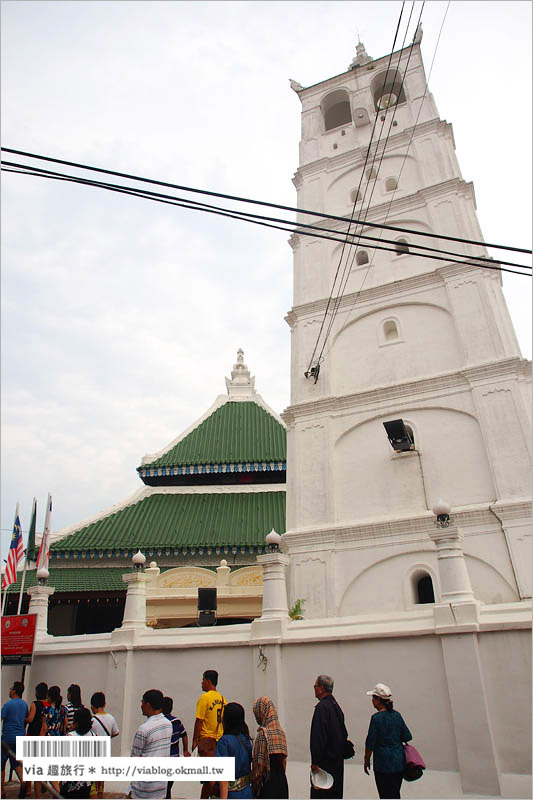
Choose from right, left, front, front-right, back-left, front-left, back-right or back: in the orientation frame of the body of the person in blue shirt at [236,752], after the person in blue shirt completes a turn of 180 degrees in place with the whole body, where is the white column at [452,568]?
left

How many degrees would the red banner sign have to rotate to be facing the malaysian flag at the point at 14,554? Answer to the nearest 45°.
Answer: approximately 180°

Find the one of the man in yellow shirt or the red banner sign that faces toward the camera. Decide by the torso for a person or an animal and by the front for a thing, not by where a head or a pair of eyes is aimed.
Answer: the red banner sign

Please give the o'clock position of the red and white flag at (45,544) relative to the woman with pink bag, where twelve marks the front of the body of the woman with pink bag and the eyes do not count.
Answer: The red and white flag is roughly at 12 o'clock from the woman with pink bag.

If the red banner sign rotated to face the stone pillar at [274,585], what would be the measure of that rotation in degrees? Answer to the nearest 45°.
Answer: approximately 45° to its left

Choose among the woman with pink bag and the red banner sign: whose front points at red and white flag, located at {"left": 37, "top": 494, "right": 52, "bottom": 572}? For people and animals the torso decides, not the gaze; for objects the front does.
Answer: the woman with pink bag

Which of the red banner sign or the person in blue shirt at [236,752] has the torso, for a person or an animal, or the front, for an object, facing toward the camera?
the red banner sign

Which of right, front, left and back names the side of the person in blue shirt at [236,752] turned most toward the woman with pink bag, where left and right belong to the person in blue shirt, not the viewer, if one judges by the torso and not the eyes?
right

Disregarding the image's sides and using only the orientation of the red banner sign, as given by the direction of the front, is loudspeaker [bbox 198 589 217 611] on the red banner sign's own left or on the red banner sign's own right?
on the red banner sign's own left

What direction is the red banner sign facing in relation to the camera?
toward the camera

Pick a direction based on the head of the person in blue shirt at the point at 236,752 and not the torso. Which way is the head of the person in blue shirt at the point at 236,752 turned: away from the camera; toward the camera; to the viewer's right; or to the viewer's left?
away from the camera

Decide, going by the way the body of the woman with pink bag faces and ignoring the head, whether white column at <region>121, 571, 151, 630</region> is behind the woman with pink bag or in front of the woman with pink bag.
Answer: in front

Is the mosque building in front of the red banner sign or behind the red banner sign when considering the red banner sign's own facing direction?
behind

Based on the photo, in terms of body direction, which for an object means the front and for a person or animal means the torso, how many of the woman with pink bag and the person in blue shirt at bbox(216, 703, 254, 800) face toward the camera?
0
